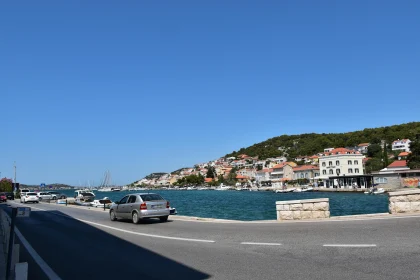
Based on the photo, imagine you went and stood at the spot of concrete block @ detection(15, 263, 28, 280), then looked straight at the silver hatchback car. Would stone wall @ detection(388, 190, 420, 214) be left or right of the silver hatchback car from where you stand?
right

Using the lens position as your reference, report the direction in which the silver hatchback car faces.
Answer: facing away from the viewer and to the left of the viewer

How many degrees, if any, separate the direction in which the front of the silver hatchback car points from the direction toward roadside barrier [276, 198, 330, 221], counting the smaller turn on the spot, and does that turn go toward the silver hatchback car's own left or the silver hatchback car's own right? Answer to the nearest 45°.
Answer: approximately 180°

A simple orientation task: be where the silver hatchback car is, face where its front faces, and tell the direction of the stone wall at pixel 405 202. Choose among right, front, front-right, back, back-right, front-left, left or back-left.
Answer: back

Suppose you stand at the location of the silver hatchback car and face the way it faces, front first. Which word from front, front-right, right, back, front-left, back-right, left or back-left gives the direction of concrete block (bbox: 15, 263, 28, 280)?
back-left
